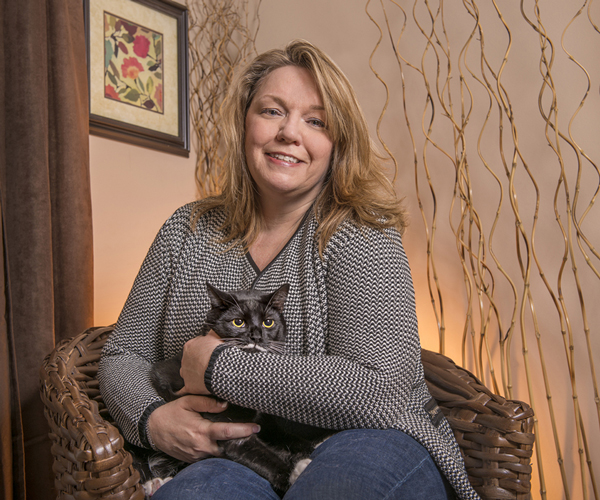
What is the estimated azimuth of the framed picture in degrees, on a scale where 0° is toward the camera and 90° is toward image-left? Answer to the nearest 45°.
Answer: approximately 315°

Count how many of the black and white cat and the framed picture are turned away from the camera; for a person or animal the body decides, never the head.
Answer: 0

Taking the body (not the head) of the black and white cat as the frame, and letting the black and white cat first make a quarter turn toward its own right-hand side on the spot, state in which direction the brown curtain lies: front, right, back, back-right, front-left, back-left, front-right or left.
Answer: front-right

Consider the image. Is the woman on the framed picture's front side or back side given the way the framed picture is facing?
on the front side

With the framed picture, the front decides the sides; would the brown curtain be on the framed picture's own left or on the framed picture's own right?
on the framed picture's own right

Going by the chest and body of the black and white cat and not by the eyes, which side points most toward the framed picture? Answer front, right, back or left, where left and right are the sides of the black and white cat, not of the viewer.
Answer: back

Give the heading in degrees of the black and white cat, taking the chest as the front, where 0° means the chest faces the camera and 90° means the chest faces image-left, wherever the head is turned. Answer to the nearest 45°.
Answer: approximately 0°

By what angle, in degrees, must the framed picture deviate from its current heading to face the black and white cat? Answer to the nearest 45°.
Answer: approximately 45° to its right
